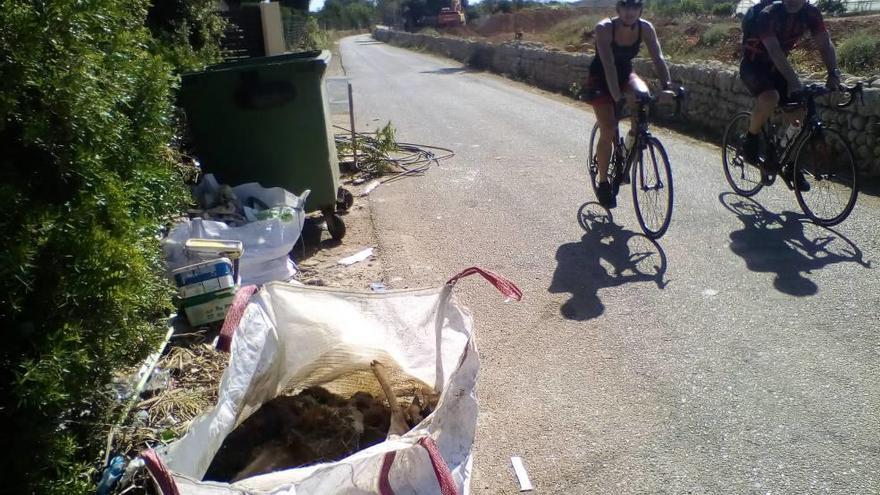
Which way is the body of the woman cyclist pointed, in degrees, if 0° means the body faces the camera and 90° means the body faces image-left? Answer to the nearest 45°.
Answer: approximately 315°

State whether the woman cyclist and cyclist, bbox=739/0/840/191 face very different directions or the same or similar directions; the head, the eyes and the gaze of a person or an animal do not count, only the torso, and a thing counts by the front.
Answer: same or similar directions

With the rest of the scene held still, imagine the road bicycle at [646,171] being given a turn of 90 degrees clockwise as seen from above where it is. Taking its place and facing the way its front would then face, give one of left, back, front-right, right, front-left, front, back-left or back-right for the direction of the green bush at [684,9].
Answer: back-right

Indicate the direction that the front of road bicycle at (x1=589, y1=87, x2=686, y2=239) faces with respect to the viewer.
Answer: facing the viewer and to the right of the viewer

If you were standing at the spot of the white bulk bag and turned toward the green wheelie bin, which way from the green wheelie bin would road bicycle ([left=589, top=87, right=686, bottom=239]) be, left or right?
right

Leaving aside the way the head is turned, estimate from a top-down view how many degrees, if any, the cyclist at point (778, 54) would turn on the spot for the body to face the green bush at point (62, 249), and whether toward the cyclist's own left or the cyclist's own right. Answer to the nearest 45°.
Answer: approximately 45° to the cyclist's own right

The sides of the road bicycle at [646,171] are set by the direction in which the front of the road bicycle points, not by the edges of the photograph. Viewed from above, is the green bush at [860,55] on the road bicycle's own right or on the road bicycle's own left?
on the road bicycle's own left

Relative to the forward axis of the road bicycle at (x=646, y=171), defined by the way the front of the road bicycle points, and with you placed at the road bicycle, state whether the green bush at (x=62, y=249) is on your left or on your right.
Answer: on your right

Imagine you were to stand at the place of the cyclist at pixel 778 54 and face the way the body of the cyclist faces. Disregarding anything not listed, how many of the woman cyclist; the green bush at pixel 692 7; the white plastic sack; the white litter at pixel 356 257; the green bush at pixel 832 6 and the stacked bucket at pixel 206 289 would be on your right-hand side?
4

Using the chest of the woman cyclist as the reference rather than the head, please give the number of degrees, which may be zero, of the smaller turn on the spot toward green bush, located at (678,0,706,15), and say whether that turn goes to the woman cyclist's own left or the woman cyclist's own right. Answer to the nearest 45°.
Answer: approximately 135° to the woman cyclist's own left

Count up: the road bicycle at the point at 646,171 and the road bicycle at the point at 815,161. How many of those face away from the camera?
0

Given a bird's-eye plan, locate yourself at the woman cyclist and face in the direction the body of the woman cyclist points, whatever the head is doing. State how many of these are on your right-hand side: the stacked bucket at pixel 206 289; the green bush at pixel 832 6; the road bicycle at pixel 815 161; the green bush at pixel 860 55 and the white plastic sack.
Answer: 2

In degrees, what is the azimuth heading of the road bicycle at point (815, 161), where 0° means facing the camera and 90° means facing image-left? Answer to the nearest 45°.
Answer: approximately 315°

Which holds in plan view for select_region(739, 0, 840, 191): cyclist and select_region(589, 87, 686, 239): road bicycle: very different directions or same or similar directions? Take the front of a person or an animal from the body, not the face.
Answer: same or similar directions

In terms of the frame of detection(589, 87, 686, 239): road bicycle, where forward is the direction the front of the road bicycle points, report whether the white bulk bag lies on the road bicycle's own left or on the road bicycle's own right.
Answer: on the road bicycle's own right

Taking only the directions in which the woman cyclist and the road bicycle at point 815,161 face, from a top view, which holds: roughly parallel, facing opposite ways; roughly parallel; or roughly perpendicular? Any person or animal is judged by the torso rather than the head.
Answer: roughly parallel

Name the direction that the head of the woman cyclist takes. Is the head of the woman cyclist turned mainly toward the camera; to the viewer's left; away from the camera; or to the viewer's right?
toward the camera
